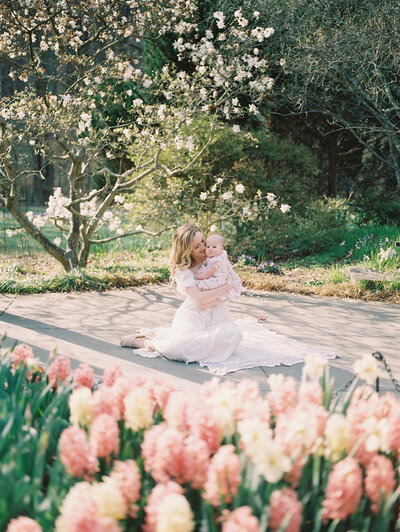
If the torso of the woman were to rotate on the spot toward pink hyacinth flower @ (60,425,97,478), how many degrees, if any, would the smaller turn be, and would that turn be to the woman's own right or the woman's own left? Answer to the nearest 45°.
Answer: approximately 90° to the woman's own right

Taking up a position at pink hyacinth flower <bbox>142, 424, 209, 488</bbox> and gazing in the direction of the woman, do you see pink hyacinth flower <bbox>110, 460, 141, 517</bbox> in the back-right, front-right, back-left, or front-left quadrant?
back-left

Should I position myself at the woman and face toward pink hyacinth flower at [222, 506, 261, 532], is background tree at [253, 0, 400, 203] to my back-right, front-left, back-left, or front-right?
back-left

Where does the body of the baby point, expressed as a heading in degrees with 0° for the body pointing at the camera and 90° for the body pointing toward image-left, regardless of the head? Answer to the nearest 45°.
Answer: approximately 45°

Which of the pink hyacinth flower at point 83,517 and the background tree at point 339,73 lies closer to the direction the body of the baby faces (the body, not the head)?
the pink hyacinth flower

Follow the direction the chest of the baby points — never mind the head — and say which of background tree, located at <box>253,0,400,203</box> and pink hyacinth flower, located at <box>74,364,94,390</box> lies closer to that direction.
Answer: the pink hyacinth flower
